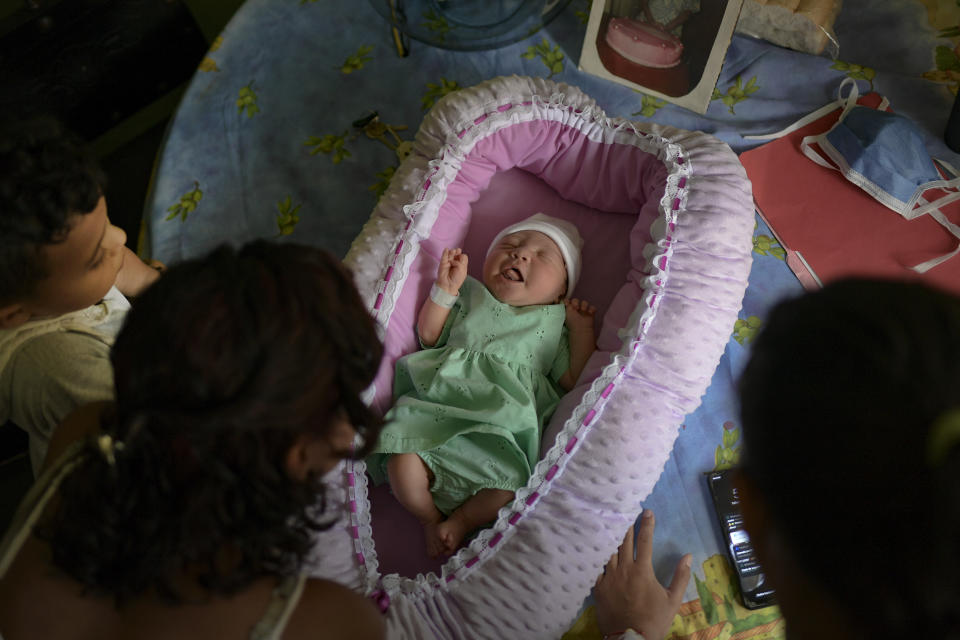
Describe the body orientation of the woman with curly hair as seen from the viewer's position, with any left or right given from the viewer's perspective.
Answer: facing away from the viewer and to the right of the viewer

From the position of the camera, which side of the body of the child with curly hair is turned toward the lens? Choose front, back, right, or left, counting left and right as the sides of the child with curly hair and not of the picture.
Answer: right

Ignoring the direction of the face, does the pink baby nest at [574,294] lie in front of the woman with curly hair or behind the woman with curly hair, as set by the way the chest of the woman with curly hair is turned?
in front

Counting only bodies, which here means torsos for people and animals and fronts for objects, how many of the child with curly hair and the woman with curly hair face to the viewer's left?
0

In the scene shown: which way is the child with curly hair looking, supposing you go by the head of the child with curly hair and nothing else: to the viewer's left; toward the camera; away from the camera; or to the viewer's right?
to the viewer's right

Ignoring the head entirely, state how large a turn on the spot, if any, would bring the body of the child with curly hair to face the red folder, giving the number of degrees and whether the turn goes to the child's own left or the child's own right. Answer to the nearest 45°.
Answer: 0° — they already face it

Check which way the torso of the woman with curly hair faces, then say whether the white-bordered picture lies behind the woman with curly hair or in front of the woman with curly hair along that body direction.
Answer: in front
